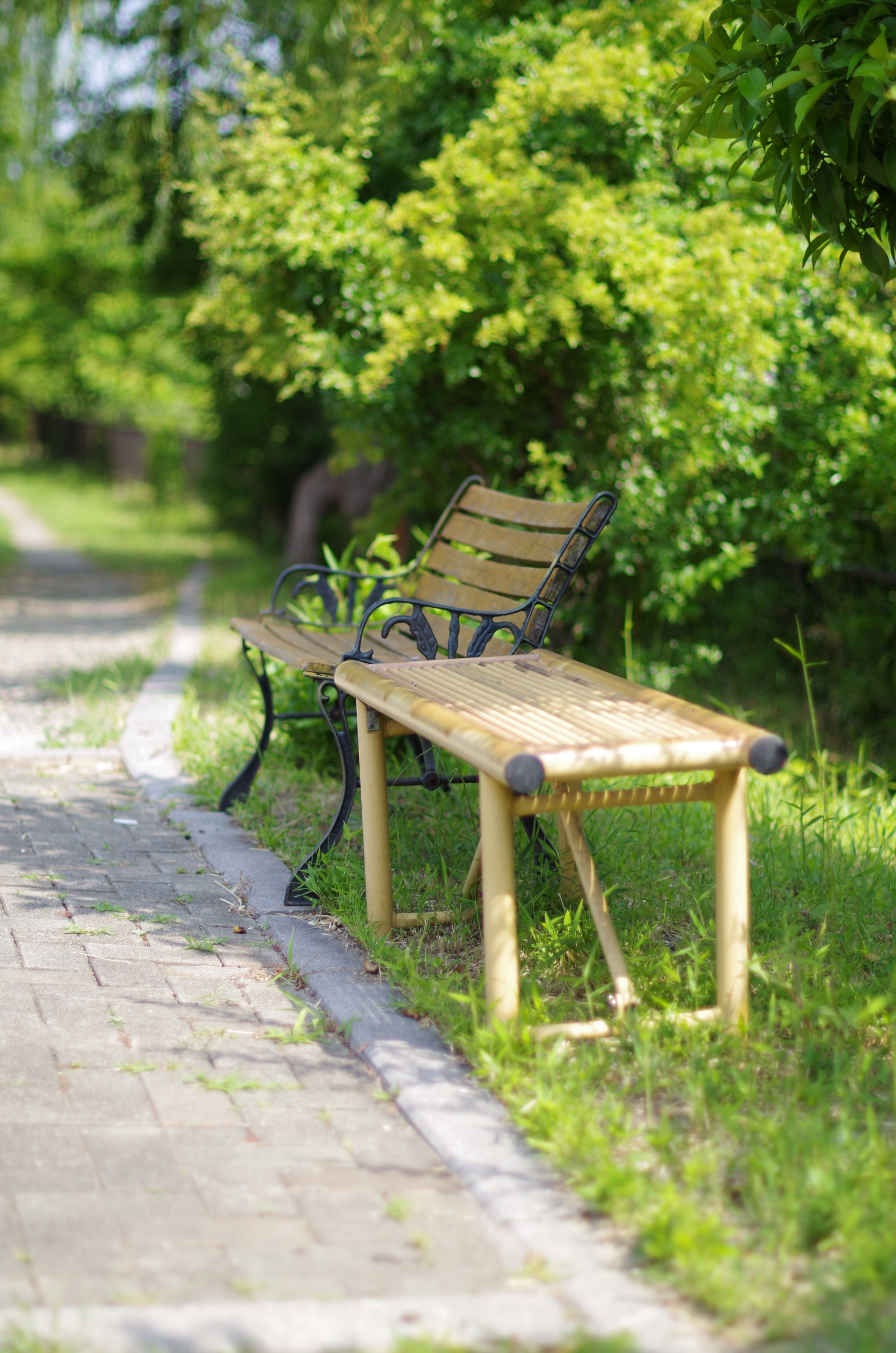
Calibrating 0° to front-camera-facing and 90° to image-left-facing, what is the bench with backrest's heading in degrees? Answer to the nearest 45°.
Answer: approximately 45°

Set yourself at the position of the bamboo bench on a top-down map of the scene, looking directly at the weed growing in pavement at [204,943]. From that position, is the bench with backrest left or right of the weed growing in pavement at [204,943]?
right

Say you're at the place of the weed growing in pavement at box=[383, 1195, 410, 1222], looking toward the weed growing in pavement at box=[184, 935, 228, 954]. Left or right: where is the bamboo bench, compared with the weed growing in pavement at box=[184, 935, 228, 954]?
right

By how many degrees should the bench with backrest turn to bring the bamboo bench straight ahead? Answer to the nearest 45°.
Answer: approximately 45° to its left

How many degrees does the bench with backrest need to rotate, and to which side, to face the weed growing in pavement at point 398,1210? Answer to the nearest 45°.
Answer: approximately 45° to its left
